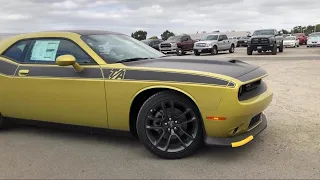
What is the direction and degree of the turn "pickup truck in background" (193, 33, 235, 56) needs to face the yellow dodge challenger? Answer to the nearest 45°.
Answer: approximately 45° to its left

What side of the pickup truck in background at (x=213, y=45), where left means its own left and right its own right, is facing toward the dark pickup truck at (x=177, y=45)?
right

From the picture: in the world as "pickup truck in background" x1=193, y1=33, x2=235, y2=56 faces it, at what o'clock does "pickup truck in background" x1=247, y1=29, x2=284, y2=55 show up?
"pickup truck in background" x1=247, y1=29, x2=284, y2=55 is roughly at 9 o'clock from "pickup truck in background" x1=193, y1=33, x2=235, y2=56.

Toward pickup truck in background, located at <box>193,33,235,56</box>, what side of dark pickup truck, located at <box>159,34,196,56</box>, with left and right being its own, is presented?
left

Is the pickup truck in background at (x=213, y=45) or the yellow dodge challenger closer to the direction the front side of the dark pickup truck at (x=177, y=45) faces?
the yellow dodge challenger

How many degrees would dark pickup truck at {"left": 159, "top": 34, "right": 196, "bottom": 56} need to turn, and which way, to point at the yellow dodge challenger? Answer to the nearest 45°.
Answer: approximately 45° to its left

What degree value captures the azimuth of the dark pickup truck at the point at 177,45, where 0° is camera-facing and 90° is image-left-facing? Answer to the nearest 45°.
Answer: approximately 45°
